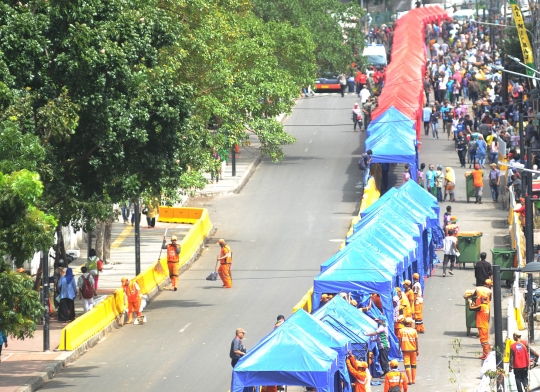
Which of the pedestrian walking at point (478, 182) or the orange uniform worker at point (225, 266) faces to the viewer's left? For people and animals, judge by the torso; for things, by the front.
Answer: the orange uniform worker

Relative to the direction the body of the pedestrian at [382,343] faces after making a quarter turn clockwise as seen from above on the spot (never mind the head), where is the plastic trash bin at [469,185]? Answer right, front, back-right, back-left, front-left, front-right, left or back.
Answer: front

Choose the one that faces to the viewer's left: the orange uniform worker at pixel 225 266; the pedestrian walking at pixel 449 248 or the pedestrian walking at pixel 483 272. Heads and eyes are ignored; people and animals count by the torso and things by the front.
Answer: the orange uniform worker

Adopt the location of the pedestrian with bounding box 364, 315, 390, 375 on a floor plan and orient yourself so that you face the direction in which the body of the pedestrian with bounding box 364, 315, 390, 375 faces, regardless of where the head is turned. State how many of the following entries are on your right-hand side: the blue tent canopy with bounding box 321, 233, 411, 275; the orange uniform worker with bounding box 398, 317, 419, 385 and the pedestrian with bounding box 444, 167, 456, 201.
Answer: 2

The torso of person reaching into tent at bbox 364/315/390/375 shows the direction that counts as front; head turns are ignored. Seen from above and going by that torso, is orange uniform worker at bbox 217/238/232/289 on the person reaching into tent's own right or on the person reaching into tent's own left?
on the person reaching into tent's own right

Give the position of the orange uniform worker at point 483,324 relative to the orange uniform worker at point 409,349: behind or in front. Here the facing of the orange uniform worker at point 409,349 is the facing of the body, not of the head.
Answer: in front

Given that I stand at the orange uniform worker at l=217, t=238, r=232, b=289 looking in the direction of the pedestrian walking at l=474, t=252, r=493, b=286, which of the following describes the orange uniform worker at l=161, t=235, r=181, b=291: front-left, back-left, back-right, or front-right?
back-right
